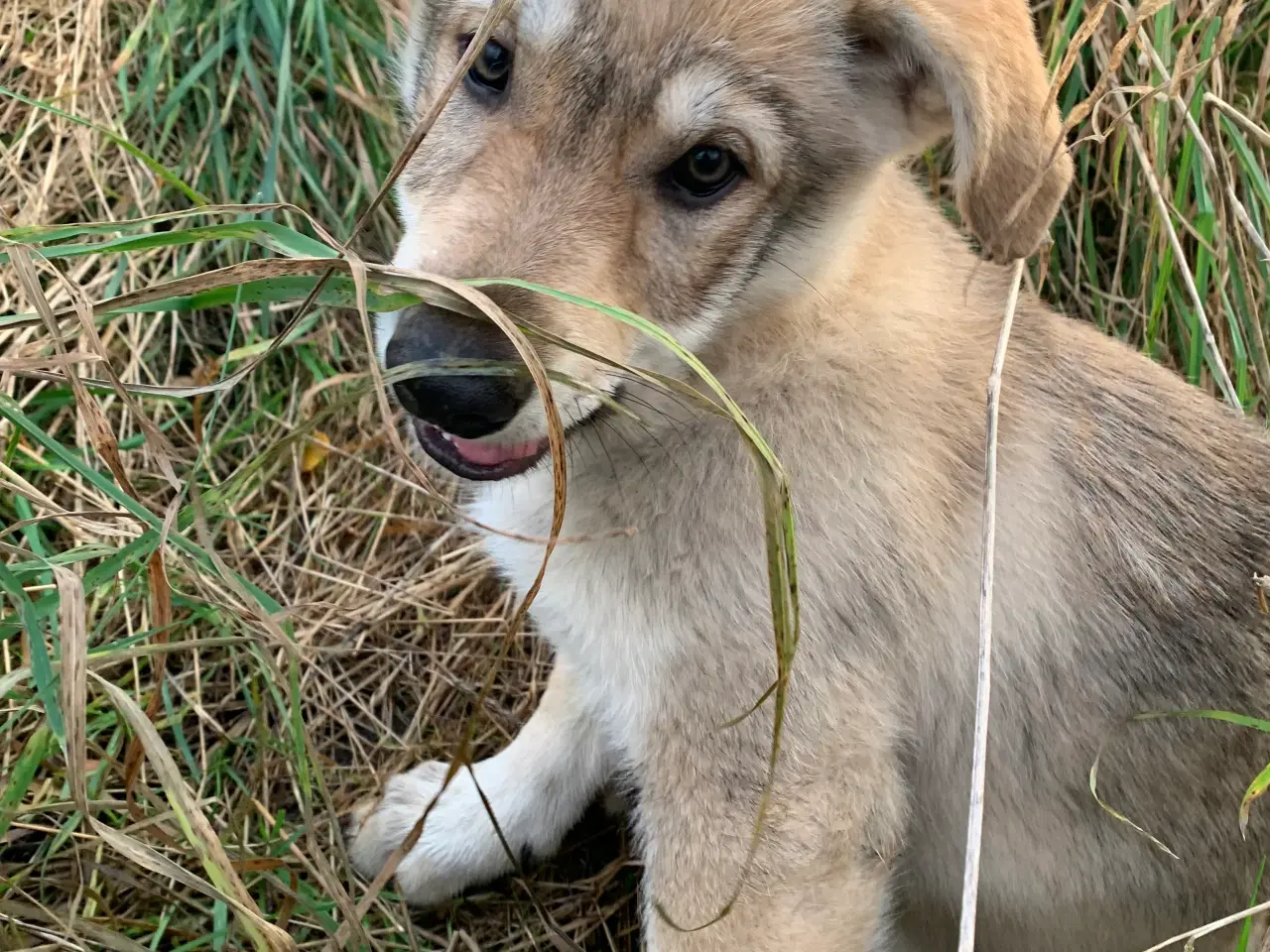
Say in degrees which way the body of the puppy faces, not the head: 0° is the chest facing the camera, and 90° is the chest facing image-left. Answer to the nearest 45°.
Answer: approximately 45°
